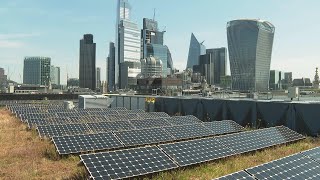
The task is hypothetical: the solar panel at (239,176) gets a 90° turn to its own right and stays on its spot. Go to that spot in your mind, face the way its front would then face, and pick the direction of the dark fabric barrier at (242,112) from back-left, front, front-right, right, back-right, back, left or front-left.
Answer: back-right

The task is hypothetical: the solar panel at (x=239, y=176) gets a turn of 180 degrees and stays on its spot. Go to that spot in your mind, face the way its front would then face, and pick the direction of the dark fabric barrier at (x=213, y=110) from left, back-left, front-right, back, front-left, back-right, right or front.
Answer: front-right

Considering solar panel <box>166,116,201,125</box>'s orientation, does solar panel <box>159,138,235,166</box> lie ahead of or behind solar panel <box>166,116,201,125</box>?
ahead

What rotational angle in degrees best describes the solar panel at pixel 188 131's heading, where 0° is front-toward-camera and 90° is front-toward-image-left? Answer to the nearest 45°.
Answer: approximately 315°

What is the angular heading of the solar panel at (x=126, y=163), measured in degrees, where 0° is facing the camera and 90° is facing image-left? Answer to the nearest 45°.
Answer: approximately 315°

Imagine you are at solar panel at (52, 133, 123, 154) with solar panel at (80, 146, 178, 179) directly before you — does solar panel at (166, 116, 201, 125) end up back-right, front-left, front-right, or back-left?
back-left

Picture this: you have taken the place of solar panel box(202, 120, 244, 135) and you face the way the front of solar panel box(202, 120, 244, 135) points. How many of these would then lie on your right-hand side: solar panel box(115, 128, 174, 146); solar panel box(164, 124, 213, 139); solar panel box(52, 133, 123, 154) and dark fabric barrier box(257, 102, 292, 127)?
3

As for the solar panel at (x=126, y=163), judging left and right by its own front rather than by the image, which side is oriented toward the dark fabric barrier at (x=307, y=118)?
left

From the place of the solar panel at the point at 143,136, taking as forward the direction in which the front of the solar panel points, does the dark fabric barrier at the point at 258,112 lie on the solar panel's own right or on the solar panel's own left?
on the solar panel's own left
